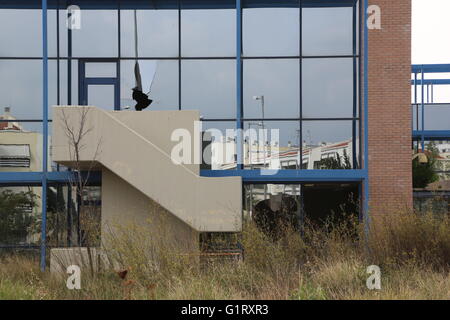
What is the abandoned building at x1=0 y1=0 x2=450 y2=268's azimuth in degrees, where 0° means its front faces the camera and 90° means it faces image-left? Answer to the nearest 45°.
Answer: approximately 0°

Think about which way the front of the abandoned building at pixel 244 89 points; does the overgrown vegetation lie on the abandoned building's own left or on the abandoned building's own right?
on the abandoned building's own left
